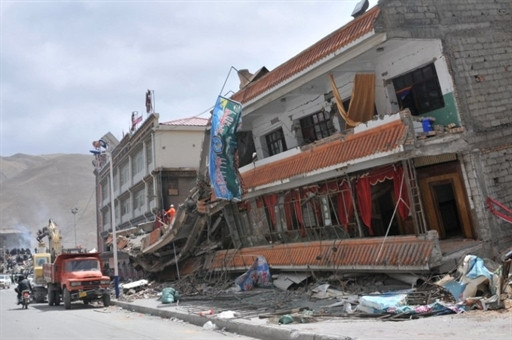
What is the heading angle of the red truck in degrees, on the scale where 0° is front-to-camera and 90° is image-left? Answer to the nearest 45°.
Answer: approximately 315°
